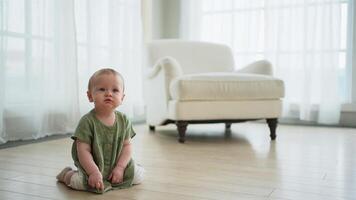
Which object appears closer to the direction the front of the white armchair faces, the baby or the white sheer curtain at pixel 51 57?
the baby

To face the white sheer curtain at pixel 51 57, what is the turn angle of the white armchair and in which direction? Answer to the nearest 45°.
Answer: approximately 135° to its right

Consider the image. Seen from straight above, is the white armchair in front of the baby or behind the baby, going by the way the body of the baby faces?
behind

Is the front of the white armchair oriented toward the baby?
no

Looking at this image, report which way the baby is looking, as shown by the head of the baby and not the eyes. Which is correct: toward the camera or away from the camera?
toward the camera

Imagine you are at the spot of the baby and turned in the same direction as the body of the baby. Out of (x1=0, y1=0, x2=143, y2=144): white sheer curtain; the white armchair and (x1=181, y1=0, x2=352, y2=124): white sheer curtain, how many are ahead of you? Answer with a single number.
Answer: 0

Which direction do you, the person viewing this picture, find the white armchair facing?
facing the viewer and to the right of the viewer

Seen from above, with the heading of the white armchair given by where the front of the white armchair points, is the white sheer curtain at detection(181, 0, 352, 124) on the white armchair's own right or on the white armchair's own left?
on the white armchair's own left

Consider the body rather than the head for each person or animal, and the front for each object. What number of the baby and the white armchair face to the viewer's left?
0

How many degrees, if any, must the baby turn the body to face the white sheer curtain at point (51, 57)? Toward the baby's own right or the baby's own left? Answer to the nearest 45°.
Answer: approximately 180°

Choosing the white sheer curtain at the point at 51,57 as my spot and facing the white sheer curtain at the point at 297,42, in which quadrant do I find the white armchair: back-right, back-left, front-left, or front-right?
front-right

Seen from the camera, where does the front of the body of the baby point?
toward the camera

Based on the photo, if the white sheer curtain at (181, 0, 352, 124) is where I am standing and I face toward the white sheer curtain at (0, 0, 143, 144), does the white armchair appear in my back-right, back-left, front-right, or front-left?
front-left
